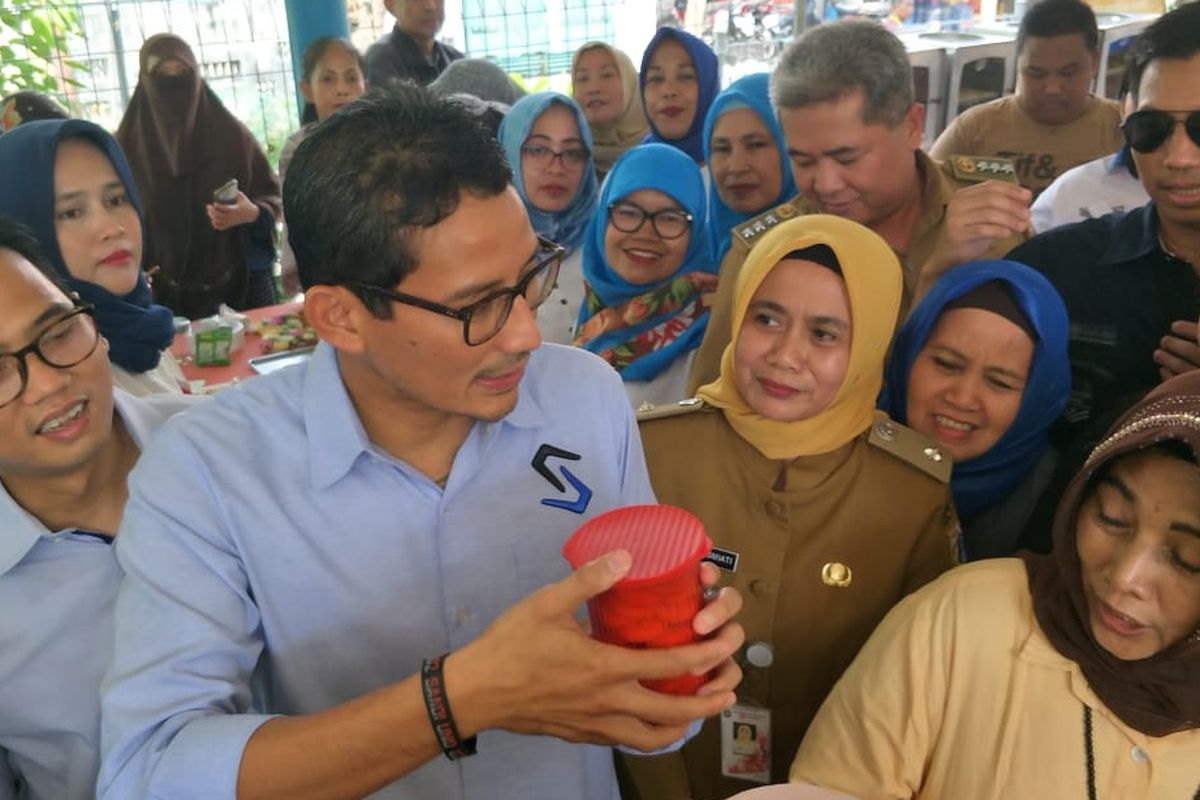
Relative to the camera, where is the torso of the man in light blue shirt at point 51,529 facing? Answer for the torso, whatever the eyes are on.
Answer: toward the camera

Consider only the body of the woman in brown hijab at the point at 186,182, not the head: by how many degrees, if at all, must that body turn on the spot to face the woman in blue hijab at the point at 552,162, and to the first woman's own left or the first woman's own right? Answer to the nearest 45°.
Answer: approximately 45° to the first woman's own left

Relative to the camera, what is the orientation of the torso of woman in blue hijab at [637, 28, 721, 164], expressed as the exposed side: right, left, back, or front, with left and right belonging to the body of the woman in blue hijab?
front

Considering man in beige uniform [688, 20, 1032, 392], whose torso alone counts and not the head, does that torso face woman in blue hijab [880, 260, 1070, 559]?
no

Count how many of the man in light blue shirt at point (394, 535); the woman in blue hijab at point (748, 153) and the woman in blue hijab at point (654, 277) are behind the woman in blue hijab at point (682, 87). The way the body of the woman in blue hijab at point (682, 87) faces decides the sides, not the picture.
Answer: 0

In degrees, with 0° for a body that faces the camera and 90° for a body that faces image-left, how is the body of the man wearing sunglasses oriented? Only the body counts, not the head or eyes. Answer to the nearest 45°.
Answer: approximately 0°

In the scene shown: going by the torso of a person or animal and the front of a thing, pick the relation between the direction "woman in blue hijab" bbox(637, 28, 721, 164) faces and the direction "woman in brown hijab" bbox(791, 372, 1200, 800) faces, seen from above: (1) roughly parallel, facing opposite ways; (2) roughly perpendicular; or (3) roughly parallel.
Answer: roughly parallel

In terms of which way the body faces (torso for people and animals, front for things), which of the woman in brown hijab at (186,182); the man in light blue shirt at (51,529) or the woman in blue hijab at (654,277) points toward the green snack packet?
the woman in brown hijab

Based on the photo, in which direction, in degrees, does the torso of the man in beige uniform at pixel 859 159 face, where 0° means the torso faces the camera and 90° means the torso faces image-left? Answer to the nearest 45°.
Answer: approximately 45°

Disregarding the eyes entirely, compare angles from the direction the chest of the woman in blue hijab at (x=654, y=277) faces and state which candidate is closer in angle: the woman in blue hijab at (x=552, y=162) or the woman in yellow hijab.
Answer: the woman in yellow hijab

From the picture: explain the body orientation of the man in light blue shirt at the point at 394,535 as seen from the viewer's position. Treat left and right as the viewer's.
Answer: facing the viewer and to the right of the viewer

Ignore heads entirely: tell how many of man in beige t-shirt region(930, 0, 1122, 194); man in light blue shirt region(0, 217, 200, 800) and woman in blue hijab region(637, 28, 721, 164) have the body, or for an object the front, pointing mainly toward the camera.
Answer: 3

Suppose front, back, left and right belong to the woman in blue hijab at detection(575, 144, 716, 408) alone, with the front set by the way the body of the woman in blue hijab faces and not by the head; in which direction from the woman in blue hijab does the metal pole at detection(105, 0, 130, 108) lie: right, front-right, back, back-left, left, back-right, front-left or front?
back-right

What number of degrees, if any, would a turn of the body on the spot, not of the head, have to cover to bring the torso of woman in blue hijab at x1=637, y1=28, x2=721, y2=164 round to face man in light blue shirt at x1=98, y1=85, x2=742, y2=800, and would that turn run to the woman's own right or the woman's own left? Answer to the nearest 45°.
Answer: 0° — they already face them
